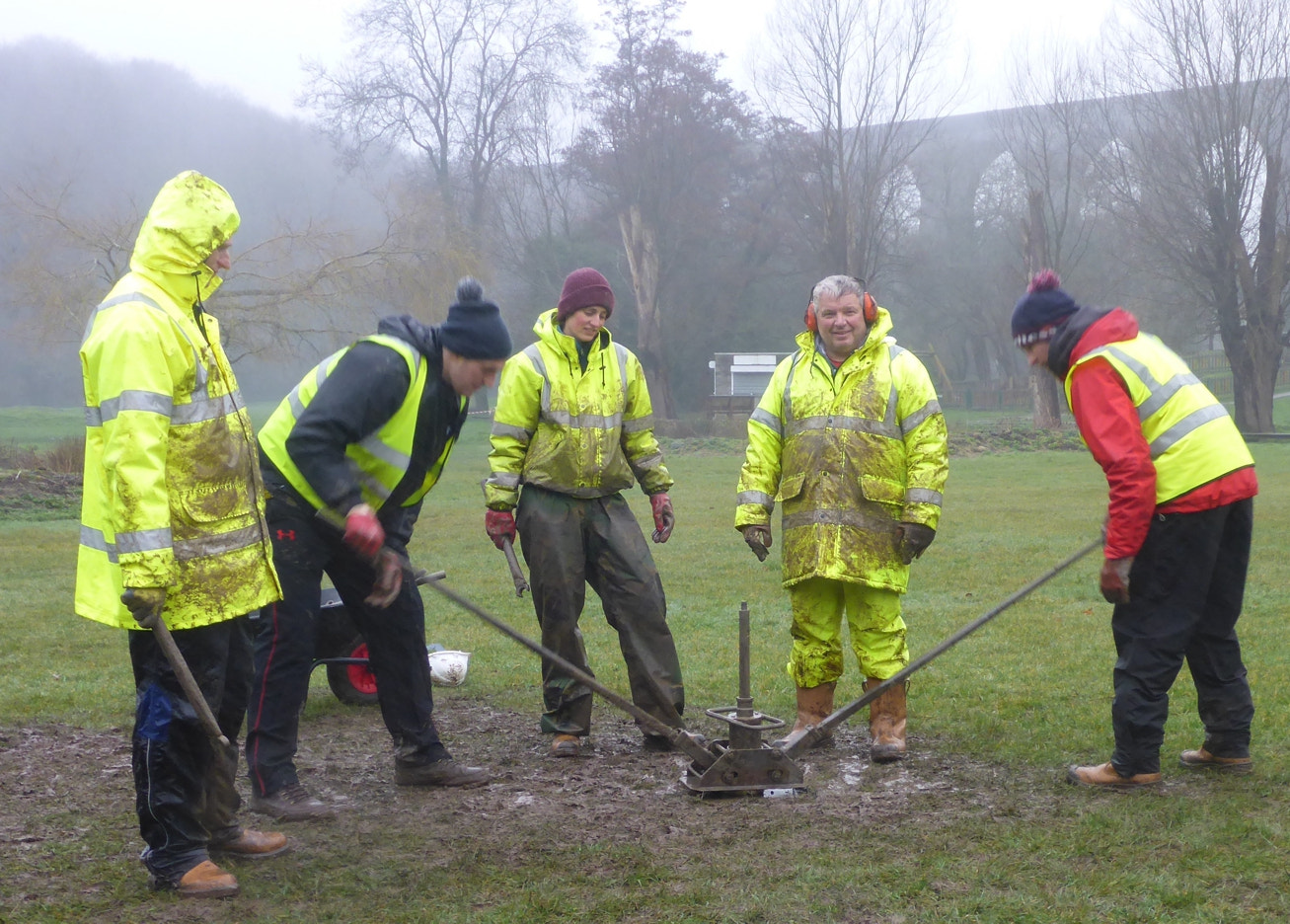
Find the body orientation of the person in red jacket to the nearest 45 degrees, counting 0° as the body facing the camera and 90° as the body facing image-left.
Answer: approximately 90°

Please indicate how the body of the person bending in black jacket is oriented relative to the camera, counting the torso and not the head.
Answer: to the viewer's right

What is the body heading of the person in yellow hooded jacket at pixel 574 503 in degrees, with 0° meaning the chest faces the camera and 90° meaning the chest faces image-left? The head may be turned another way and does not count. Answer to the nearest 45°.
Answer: approximately 0°

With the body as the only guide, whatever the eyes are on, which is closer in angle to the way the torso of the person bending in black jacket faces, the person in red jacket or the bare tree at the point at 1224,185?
the person in red jacket

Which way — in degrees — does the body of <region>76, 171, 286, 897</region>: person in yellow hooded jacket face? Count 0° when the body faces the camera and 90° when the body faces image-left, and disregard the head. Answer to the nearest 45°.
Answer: approximately 270°

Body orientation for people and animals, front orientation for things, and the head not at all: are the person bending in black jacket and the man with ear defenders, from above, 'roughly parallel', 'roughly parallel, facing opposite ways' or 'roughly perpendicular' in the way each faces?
roughly perpendicular

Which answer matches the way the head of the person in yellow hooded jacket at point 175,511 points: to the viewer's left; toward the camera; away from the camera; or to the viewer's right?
to the viewer's right

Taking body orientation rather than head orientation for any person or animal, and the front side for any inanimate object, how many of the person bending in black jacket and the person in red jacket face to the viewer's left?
1

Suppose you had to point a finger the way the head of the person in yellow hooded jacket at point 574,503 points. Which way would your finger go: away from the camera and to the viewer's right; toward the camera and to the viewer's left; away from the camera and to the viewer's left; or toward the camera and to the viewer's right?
toward the camera and to the viewer's right

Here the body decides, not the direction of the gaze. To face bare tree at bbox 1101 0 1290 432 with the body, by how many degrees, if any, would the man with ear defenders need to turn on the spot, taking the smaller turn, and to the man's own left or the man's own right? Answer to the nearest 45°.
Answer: approximately 180°

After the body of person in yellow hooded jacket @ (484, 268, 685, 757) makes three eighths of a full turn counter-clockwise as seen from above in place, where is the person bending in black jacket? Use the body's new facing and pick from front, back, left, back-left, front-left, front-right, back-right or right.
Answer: back

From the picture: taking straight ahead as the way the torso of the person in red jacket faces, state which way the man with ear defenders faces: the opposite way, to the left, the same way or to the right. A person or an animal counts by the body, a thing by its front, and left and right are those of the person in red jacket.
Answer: to the left

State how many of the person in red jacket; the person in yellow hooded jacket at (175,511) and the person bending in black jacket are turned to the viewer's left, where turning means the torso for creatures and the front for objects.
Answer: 1
